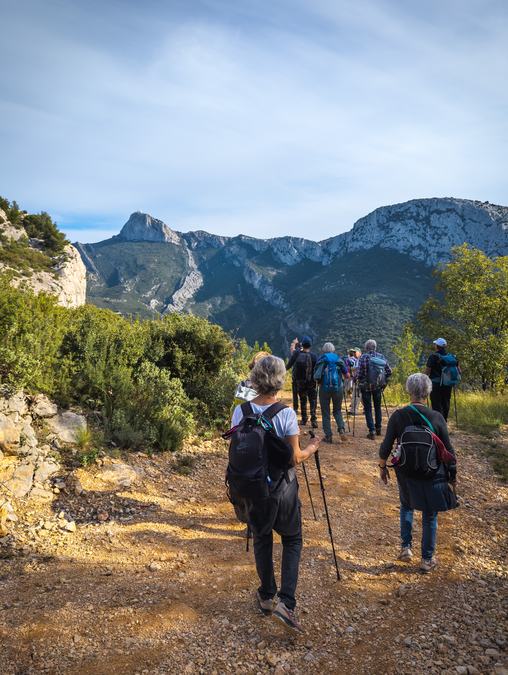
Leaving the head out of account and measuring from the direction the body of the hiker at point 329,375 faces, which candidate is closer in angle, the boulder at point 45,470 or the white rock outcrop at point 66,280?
the white rock outcrop

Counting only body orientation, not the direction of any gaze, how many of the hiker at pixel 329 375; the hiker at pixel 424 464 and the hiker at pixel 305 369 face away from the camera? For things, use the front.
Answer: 3

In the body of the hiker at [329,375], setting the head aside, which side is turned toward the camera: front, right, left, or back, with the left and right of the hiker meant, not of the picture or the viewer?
back

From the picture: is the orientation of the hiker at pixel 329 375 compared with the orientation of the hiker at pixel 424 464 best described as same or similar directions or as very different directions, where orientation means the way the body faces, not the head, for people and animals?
same or similar directions

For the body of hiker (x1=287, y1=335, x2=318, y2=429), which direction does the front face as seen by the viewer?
away from the camera

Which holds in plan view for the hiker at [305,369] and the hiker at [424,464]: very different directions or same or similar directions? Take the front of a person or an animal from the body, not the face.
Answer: same or similar directions

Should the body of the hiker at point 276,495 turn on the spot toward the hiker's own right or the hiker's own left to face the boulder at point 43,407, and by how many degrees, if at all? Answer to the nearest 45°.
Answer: approximately 90° to the hiker's own left

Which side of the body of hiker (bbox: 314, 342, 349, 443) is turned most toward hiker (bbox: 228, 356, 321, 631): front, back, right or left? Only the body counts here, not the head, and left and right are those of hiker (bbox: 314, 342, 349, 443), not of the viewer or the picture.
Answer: back

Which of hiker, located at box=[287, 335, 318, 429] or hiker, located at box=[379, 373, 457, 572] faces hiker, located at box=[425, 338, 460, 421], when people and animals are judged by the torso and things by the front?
hiker, located at box=[379, 373, 457, 572]

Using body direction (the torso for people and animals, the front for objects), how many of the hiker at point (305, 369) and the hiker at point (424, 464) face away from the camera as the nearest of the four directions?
2

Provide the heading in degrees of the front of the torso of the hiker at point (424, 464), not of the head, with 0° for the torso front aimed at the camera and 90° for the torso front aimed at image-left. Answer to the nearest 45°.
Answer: approximately 180°

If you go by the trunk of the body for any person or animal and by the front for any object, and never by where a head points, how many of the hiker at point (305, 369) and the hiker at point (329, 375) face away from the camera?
2

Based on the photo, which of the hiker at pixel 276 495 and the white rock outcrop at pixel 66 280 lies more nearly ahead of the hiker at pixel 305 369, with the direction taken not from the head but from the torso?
the white rock outcrop

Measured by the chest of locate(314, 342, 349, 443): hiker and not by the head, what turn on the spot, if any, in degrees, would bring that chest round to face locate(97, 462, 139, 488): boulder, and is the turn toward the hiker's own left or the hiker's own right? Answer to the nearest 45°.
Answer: approximately 135° to the hiker's own left

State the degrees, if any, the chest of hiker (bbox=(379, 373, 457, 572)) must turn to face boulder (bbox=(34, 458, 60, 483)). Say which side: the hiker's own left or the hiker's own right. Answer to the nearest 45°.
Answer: approximately 90° to the hiker's own left
